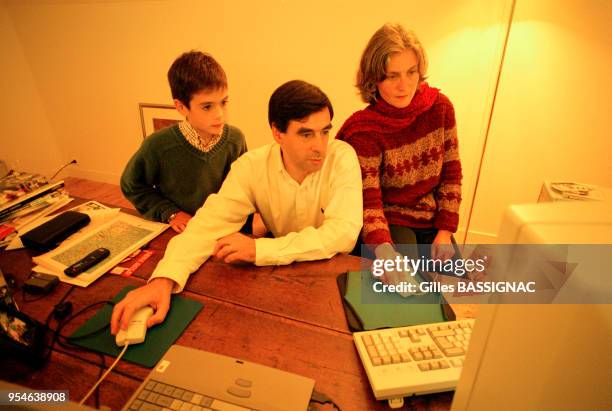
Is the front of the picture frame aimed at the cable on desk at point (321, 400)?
yes

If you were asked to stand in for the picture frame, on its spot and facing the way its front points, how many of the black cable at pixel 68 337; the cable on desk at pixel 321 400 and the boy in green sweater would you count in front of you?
3

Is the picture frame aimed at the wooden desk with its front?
yes

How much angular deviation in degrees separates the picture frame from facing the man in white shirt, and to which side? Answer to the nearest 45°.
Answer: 0° — it already faces them

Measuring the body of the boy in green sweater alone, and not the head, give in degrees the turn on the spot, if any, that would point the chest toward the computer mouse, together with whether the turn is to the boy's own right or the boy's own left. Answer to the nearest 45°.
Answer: approximately 45° to the boy's own right

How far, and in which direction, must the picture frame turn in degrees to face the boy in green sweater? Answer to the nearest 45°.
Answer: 0° — it already faces them

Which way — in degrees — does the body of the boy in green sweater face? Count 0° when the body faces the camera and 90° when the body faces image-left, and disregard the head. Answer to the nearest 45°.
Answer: approximately 315°
